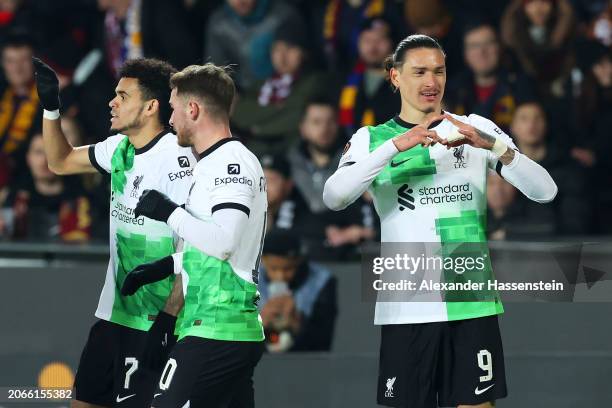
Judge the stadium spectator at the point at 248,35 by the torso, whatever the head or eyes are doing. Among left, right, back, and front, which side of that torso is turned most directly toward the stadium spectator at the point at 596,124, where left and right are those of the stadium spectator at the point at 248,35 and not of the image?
left

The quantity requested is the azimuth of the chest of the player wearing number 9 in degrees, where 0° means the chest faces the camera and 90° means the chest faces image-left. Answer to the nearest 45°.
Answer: approximately 0°

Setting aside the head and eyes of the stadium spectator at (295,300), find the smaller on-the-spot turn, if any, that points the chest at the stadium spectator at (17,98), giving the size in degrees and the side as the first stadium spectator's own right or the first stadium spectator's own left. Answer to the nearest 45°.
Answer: approximately 90° to the first stadium spectator's own right

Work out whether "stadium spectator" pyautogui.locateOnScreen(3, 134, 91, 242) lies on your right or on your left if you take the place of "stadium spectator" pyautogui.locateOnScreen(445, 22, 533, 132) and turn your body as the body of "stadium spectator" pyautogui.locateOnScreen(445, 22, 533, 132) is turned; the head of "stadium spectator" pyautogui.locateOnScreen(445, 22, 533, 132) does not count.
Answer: on your right

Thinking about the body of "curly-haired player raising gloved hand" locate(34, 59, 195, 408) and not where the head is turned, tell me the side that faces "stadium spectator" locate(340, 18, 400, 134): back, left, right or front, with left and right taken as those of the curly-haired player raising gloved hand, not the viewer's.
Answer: back

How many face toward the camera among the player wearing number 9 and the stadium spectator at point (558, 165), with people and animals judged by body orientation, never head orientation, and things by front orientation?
2

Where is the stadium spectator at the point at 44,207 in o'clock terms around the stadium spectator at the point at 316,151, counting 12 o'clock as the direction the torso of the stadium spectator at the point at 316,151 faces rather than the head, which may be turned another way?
the stadium spectator at the point at 44,207 is roughly at 3 o'clock from the stadium spectator at the point at 316,151.

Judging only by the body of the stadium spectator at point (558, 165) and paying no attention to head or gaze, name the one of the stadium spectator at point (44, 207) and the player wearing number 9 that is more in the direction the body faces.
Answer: the player wearing number 9
